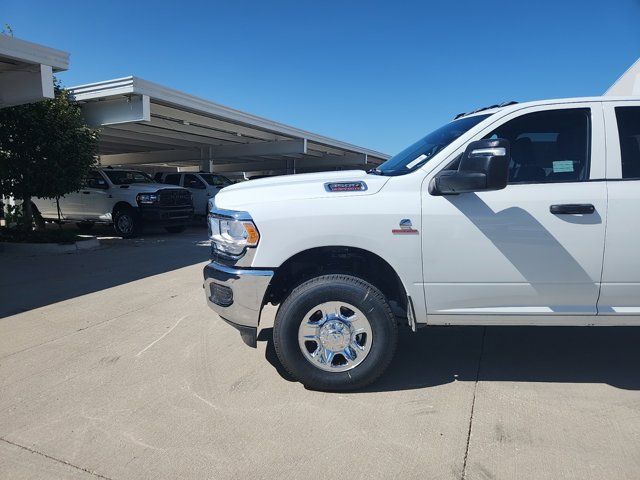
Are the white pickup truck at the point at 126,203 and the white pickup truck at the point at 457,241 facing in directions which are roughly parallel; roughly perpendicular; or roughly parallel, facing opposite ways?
roughly parallel, facing opposite ways

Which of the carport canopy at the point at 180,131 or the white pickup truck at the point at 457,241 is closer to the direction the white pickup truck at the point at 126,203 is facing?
the white pickup truck

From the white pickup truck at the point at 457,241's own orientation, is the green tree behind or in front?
in front

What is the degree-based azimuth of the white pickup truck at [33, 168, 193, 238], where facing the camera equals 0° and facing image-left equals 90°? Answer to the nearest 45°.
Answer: approximately 315°

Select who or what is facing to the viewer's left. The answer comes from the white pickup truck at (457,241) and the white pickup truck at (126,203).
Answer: the white pickup truck at (457,241)

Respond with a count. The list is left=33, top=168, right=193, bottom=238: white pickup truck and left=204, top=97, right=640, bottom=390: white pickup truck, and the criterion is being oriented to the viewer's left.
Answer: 1

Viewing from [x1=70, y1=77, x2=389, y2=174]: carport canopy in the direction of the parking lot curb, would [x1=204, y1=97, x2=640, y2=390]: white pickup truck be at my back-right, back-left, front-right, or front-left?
front-left

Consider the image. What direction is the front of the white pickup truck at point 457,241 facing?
to the viewer's left

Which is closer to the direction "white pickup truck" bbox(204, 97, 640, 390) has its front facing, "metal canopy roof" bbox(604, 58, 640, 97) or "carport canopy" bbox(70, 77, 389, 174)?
the carport canopy

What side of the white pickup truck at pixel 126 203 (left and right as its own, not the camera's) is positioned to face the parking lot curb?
right

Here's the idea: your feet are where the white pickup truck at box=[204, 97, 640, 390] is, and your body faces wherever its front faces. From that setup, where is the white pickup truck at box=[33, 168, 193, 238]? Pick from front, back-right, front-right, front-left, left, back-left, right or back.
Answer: front-right

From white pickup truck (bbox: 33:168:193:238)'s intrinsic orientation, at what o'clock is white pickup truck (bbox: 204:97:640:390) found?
white pickup truck (bbox: 204:97:640:390) is roughly at 1 o'clock from white pickup truck (bbox: 33:168:193:238).
